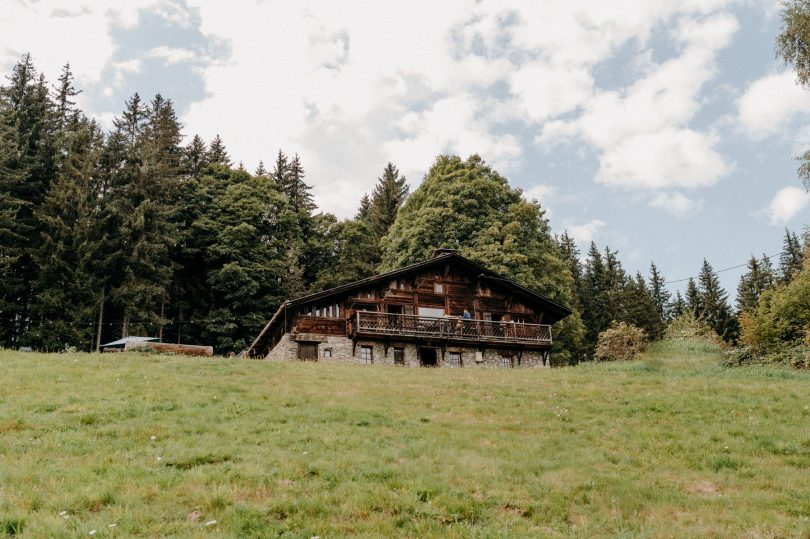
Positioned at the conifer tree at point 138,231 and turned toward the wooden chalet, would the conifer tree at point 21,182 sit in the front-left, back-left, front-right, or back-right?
back-right

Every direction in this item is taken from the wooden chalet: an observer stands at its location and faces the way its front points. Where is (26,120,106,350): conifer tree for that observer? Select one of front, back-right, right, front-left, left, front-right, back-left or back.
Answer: right

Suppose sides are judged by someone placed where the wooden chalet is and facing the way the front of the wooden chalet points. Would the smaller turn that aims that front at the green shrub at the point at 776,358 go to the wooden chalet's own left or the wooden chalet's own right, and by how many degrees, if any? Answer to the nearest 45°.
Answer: approximately 90° to the wooden chalet's own left

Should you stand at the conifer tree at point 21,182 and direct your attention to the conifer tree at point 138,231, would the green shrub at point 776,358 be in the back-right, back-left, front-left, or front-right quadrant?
front-right

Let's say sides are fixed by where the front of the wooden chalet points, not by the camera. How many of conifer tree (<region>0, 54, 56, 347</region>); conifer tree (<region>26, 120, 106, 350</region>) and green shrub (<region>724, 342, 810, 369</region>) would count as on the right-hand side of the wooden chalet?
2

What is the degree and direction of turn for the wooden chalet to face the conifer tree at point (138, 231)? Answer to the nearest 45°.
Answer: approximately 90° to its right

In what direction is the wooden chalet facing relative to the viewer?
toward the camera

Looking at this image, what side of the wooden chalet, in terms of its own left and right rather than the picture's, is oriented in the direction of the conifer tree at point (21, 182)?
right

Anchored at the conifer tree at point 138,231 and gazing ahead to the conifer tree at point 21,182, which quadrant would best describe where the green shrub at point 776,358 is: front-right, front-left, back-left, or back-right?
back-left
